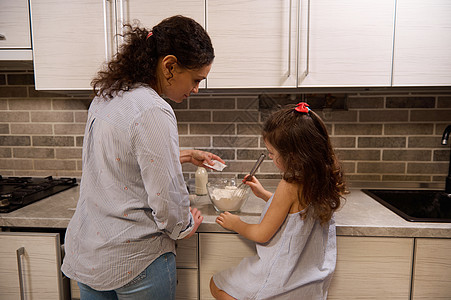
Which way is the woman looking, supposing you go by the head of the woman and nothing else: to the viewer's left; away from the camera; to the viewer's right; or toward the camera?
to the viewer's right

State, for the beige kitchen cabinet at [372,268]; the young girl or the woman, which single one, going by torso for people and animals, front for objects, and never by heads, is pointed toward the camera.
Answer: the beige kitchen cabinet

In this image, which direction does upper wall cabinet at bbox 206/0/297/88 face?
toward the camera

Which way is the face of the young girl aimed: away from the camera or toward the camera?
away from the camera

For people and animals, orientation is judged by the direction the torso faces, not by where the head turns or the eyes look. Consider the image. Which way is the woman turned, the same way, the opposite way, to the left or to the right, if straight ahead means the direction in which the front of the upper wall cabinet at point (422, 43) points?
the opposite way

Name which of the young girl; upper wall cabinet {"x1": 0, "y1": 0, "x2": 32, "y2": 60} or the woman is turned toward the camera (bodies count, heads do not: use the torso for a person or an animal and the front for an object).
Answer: the upper wall cabinet

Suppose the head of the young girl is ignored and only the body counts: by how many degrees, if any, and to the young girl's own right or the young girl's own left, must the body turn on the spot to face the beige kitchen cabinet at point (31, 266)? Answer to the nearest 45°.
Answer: approximately 45° to the young girl's own left

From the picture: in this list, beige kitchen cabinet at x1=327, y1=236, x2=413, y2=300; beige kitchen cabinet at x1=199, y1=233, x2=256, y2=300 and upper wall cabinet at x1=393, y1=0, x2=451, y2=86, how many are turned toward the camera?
3

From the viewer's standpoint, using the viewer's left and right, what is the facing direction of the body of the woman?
facing away from the viewer and to the right of the viewer

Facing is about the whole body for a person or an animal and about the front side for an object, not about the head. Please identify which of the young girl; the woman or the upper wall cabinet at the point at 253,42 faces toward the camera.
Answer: the upper wall cabinet

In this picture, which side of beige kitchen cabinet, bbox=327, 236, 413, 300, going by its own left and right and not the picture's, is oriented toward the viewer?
front

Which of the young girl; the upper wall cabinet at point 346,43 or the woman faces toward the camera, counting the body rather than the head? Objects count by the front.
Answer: the upper wall cabinet
